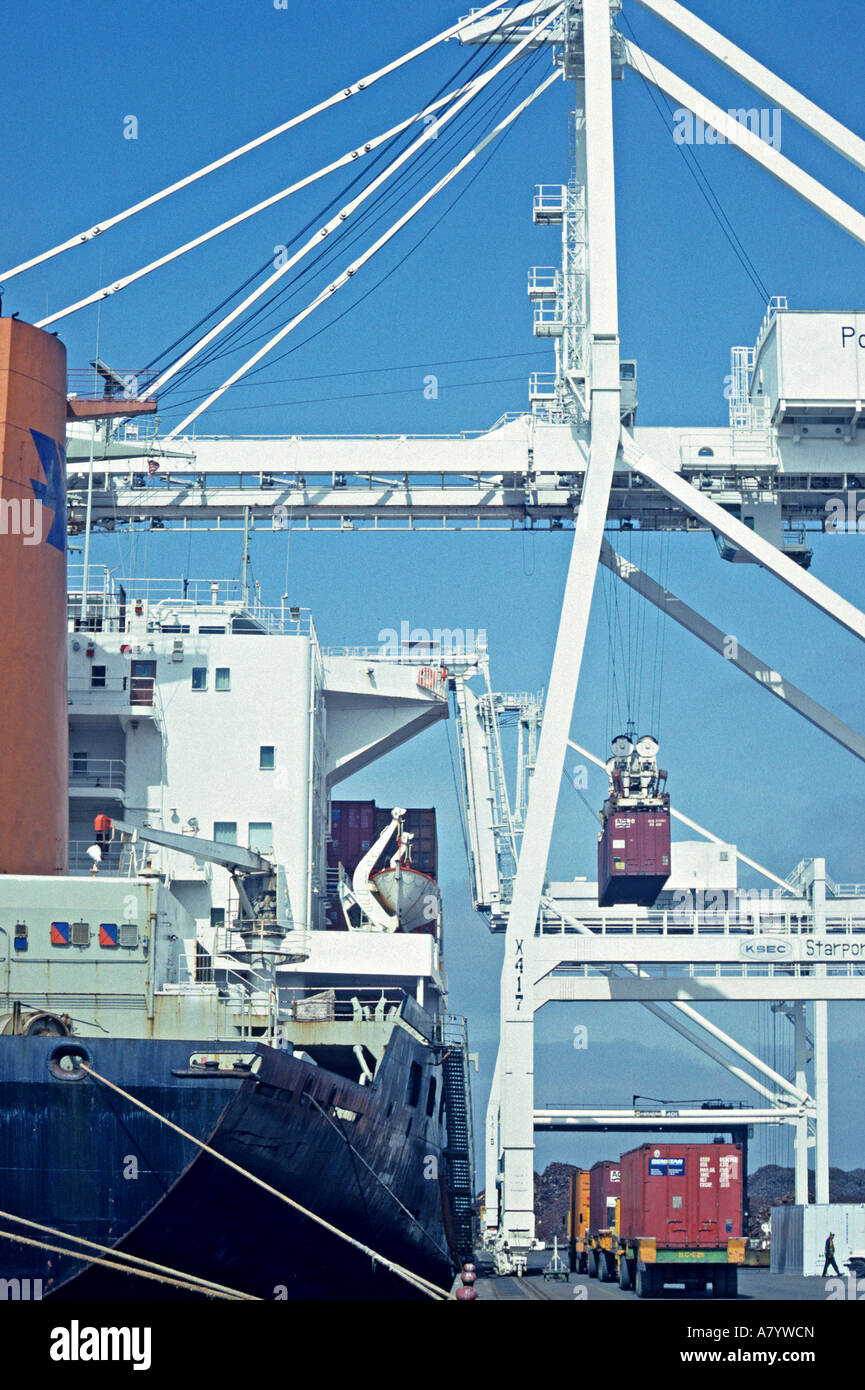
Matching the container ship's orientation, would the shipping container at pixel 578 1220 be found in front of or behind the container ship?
in front

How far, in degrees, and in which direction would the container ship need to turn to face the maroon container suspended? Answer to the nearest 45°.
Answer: approximately 45° to its right

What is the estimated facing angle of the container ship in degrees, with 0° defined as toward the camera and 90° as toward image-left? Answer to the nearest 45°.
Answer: approximately 180°
